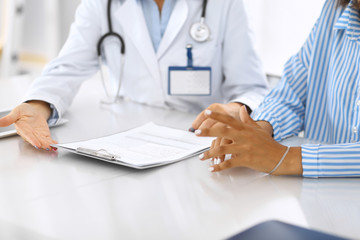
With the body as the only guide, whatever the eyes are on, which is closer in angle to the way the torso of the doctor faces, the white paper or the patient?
the white paper

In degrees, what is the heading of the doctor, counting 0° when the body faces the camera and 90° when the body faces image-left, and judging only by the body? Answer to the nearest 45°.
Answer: approximately 0°

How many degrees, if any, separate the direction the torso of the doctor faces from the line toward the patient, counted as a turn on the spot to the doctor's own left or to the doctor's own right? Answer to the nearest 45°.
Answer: approximately 45° to the doctor's own left

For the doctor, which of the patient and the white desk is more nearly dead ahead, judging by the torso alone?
the white desk

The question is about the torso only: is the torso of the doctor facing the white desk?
yes

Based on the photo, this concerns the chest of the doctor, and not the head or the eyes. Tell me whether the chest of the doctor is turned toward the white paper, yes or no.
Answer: yes

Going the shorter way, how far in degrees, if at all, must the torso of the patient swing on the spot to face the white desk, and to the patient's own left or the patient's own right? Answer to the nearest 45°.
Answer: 0° — they already face it

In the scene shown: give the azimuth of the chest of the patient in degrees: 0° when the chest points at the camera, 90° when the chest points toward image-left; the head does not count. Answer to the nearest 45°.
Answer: approximately 45°
